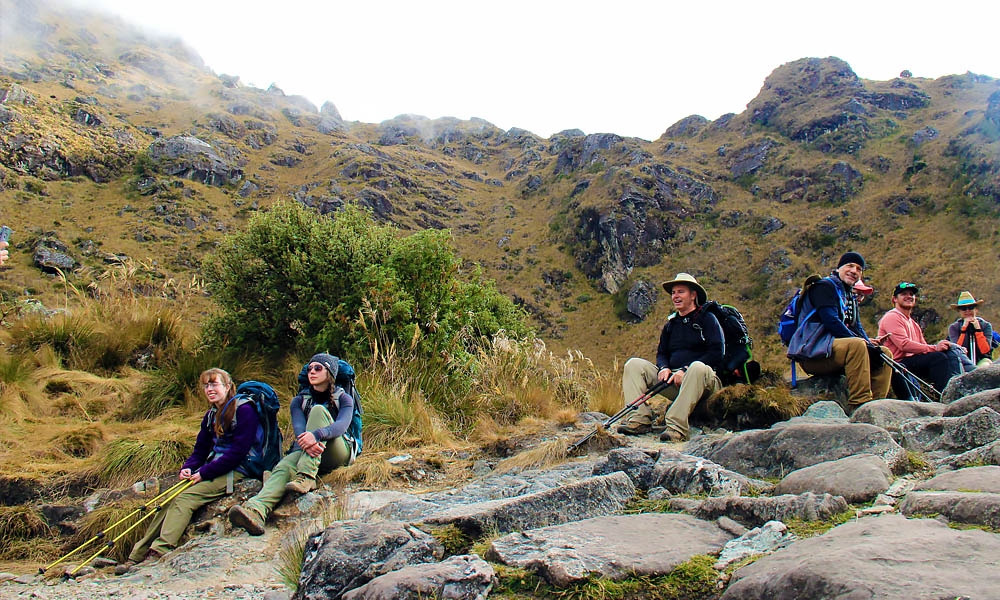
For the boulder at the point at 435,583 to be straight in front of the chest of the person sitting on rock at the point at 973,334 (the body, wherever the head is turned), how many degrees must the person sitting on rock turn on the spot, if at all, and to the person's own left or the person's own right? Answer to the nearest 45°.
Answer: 0° — they already face it

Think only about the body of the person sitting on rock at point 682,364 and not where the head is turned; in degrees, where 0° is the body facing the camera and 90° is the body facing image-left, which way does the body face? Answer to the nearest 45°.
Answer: approximately 45°

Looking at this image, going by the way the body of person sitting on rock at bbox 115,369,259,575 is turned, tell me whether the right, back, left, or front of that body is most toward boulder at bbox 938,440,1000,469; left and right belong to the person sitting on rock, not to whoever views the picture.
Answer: left

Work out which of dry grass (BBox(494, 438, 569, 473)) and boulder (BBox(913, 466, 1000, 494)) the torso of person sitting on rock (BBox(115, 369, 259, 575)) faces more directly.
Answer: the boulder

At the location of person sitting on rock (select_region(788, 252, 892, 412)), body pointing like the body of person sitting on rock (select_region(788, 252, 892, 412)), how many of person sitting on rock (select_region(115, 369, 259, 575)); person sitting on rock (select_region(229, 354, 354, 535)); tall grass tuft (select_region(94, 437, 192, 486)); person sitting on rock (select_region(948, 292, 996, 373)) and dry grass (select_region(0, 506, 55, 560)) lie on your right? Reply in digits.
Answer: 4

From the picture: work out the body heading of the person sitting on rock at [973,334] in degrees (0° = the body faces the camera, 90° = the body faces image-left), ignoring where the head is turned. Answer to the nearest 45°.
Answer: approximately 0°

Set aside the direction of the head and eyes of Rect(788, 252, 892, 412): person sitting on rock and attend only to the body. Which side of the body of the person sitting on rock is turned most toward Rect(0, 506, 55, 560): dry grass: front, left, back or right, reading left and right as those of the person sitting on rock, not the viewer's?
right

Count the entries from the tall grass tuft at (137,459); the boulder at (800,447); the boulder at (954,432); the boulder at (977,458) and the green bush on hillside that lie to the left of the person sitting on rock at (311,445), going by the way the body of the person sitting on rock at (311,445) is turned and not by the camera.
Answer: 3

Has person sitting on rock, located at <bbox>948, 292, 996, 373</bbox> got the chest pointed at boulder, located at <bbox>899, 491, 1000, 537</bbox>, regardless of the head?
yes

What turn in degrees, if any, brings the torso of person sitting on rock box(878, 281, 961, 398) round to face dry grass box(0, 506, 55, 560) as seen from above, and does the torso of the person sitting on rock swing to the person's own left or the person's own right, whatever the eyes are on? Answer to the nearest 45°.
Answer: approximately 90° to the person's own right

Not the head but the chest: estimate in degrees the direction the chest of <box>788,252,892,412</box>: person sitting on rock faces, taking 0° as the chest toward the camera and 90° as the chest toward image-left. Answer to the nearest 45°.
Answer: approximately 315°
